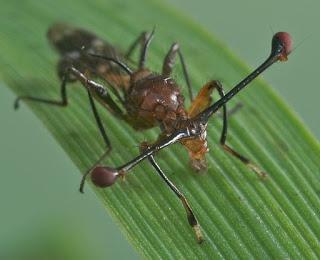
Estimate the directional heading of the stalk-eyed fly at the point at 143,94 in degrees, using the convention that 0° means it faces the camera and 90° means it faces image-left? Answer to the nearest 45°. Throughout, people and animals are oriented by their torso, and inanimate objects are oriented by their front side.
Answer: approximately 315°
